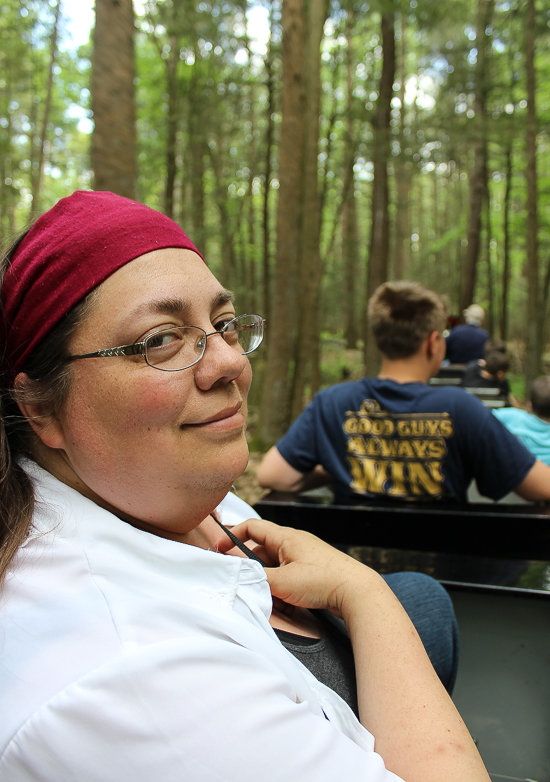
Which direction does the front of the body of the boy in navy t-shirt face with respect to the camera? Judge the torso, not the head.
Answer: away from the camera

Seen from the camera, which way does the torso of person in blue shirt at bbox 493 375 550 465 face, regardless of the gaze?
away from the camera

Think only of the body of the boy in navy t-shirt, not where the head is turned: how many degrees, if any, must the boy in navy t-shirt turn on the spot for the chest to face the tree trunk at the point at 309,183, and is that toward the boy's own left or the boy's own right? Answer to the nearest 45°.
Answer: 0° — they already face it

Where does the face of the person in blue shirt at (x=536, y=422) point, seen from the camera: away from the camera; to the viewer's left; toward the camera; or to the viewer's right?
away from the camera

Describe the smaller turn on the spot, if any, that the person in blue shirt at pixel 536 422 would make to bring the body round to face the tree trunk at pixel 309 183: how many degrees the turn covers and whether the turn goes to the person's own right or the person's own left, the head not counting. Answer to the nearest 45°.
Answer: approximately 45° to the person's own left

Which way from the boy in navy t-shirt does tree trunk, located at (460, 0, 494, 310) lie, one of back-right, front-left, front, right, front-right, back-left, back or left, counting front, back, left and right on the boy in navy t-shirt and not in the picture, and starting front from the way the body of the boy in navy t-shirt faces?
front

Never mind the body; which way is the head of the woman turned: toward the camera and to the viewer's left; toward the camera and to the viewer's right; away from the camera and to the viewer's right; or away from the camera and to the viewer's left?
toward the camera and to the viewer's right

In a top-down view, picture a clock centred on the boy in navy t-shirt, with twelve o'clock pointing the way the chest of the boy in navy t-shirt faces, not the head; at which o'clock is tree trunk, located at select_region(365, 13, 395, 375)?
The tree trunk is roughly at 12 o'clock from the boy in navy t-shirt.

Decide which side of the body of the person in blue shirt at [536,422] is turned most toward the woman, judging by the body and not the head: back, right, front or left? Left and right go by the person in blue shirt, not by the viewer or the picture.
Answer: back

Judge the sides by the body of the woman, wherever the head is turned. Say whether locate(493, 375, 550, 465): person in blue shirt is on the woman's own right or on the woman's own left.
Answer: on the woman's own left

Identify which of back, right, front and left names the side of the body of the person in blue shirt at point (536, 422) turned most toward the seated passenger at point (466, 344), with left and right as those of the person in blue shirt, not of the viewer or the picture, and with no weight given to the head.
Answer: front

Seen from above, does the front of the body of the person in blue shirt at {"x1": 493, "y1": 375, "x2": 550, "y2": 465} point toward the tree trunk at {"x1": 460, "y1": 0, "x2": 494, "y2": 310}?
yes

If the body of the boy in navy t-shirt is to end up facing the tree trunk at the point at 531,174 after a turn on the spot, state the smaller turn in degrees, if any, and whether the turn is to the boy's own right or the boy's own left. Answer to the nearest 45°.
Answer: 0° — they already face it

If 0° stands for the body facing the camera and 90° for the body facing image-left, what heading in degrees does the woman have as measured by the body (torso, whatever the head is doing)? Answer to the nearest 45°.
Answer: approximately 270°
